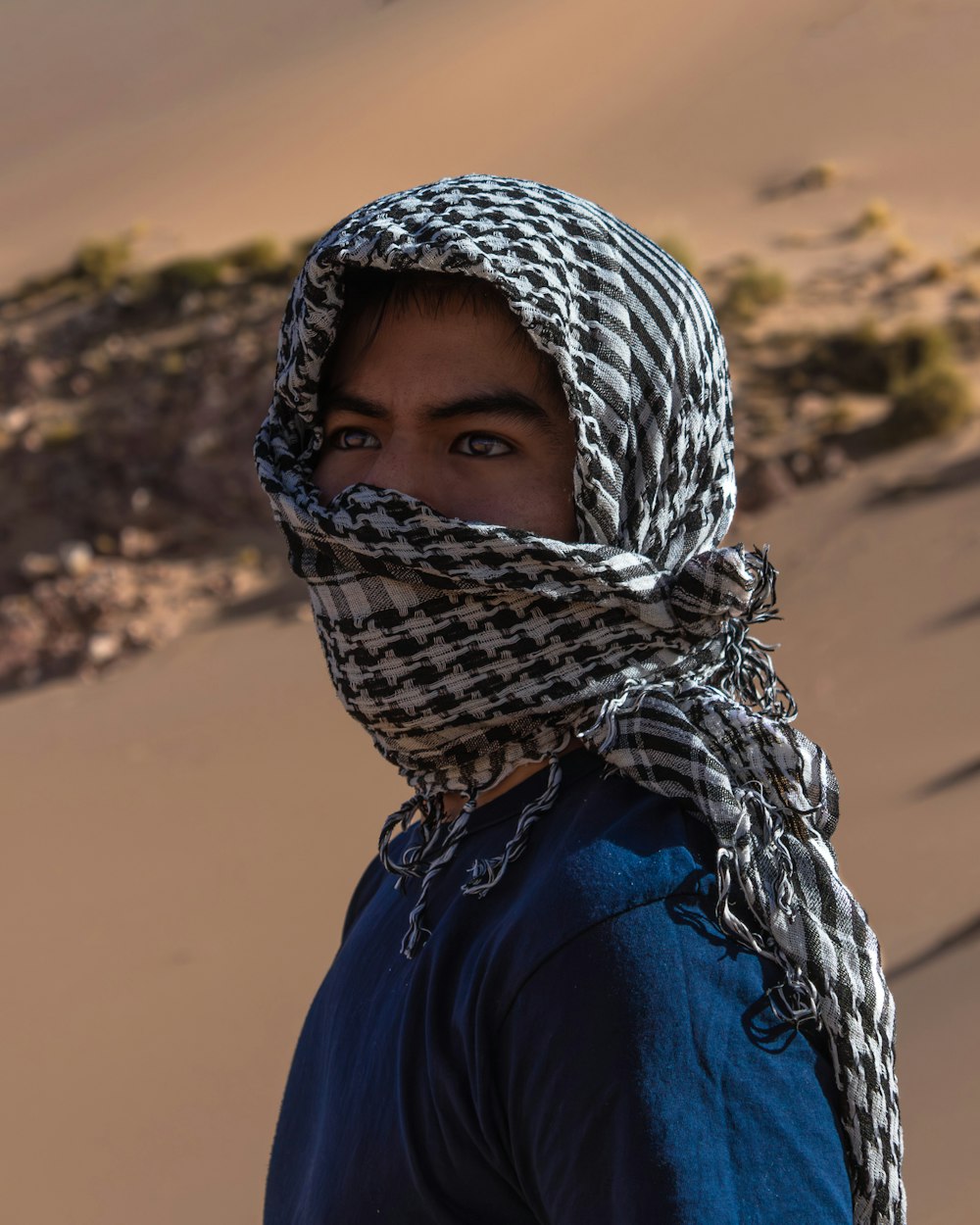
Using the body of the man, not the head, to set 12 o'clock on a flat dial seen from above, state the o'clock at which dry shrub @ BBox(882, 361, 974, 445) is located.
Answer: The dry shrub is roughly at 5 o'clock from the man.

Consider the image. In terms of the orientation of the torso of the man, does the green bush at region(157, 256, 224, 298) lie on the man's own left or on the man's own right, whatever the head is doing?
on the man's own right

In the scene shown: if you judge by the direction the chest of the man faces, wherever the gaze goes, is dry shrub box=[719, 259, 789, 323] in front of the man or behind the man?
behind

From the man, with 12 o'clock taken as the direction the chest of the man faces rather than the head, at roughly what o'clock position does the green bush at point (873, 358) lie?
The green bush is roughly at 5 o'clock from the man.

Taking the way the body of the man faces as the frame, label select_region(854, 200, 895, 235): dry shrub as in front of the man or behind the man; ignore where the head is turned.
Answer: behind

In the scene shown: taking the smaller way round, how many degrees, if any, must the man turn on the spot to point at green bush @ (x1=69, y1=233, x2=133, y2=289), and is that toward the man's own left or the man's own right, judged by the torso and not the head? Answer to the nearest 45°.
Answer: approximately 135° to the man's own right

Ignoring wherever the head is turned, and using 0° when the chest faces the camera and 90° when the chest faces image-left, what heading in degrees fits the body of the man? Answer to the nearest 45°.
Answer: approximately 45°
